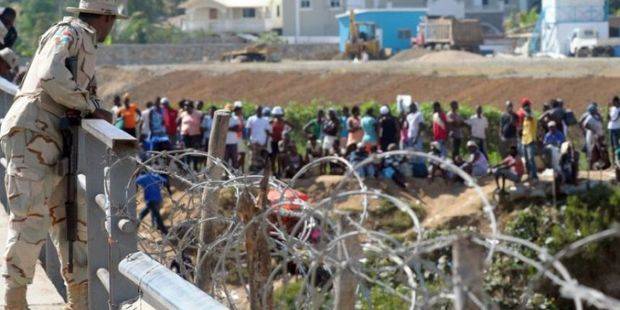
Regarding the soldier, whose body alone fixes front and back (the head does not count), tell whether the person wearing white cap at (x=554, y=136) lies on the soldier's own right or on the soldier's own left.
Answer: on the soldier's own left

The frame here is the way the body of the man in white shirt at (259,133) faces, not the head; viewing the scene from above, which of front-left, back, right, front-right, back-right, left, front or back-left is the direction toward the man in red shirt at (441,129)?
left

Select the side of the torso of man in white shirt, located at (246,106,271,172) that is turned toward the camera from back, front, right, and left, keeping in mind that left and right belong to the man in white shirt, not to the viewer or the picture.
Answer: front

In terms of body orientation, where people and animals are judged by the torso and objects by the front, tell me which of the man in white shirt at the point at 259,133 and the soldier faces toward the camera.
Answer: the man in white shirt

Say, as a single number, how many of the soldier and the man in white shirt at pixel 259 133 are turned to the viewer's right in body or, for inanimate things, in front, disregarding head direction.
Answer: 1

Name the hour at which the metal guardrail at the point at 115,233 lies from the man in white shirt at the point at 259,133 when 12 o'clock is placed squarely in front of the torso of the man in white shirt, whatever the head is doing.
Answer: The metal guardrail is roughly at 12 o'clock from the man in white shirt.

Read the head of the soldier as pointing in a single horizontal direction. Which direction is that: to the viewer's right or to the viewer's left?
to the viewer's right

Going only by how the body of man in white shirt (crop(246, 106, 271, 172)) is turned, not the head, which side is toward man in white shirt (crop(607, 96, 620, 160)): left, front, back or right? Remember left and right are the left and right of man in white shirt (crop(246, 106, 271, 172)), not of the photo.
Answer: left

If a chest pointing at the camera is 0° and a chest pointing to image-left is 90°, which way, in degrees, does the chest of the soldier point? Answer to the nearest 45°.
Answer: approximately 270°

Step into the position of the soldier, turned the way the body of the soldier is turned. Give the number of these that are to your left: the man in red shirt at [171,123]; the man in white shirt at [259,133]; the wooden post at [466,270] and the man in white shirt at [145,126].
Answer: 3

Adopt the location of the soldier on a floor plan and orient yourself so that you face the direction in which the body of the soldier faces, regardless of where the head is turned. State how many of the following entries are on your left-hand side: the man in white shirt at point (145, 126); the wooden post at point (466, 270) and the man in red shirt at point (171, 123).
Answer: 2

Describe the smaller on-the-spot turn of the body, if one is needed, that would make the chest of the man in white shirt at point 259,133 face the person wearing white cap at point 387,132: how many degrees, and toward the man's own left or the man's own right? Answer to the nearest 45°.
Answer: approximately 90° to the man's own left

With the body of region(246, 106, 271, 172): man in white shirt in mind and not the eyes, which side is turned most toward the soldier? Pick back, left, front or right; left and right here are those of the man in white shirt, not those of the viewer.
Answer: front

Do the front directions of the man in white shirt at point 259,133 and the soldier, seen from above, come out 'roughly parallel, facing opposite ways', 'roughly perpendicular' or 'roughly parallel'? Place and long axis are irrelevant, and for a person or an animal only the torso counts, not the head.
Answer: roughly perpendicular
